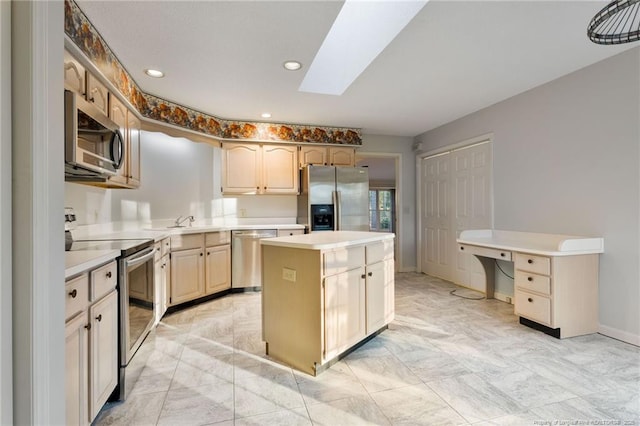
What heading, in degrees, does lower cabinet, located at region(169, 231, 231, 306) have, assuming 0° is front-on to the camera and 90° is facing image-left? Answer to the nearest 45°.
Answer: approximately 315°

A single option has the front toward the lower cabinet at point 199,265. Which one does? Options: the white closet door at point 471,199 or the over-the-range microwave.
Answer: the white closet door

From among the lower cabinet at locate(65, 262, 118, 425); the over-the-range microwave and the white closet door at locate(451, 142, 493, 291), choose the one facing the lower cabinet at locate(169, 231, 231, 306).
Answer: the white closet door

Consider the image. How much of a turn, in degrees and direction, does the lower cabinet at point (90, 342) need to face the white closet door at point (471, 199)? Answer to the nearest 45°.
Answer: approximately 45° to its left

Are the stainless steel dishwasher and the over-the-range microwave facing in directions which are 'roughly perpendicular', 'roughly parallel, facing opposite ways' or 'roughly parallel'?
roughly perpendicular

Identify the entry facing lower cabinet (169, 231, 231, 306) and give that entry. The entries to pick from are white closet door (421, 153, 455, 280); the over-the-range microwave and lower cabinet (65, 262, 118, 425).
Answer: the white closet door

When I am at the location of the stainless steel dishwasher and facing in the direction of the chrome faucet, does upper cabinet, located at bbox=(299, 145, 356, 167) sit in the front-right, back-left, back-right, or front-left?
back-right

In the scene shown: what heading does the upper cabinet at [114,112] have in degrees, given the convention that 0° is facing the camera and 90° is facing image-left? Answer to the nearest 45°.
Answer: approximately 315°
